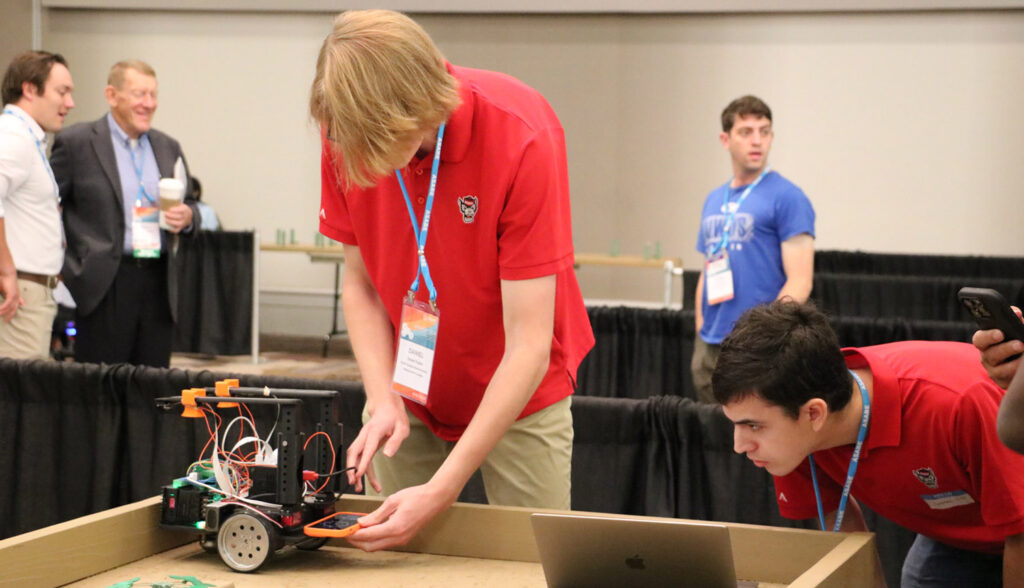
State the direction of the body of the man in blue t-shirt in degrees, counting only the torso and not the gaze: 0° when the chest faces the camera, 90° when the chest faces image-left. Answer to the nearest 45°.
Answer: approximately 45°

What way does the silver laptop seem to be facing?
away from the camera

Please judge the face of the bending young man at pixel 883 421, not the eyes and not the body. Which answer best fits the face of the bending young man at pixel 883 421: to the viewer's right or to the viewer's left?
to the viewer's left

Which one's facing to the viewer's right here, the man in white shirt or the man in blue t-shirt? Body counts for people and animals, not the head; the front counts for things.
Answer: the man in white shirt

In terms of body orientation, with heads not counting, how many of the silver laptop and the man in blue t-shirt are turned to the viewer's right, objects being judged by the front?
0

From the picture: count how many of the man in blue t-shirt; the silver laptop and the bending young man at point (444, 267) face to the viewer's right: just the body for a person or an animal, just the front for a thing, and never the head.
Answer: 0

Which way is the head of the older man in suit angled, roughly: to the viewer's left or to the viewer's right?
to the viewer's right

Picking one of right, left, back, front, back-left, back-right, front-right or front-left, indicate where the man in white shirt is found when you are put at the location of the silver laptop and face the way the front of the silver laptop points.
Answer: front-left

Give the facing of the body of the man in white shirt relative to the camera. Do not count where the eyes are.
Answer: to the viewer's right

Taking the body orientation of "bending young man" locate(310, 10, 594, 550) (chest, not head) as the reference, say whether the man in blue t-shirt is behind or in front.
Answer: behind

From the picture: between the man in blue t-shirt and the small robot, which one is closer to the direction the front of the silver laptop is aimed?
the man in blue t-shirt

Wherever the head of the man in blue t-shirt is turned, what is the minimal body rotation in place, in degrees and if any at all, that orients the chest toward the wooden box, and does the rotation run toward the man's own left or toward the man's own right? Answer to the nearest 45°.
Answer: approximately 45° to the man's own left

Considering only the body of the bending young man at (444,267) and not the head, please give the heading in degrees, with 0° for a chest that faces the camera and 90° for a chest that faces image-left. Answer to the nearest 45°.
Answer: approximately 45°

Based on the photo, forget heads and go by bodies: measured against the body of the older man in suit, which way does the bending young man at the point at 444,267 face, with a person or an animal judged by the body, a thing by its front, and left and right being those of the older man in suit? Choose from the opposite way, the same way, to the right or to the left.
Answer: to the right

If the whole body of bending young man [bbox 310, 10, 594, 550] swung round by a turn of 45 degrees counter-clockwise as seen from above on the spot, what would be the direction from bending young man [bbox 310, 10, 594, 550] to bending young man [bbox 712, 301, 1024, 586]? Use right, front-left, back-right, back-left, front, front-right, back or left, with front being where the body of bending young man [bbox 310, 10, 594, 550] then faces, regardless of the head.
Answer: left

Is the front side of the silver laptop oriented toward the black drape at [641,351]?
yes

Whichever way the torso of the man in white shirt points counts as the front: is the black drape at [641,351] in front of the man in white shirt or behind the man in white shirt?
in front

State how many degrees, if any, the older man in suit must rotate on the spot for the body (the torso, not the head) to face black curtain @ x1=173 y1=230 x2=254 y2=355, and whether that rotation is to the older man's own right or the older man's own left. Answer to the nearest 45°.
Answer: approximately 135° to the older man's own left
